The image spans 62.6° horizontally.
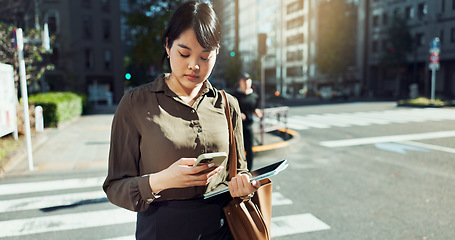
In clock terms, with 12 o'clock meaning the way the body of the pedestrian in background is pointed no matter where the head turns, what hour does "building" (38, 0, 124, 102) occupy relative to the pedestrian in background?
The building is roughly at 5 o'clock from the pedestrian in background.

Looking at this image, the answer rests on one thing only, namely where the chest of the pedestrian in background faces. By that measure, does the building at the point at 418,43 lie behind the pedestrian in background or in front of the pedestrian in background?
behind

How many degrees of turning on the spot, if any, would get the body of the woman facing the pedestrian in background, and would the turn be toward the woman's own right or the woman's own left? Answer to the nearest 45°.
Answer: approximately 135° to the woman's own left

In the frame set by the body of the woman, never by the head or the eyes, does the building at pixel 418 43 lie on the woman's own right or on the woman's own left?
on the woman's own left

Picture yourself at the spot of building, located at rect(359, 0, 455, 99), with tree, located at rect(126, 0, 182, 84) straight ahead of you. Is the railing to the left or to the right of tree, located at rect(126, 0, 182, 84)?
left

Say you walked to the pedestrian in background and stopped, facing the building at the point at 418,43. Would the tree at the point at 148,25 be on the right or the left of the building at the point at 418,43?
left

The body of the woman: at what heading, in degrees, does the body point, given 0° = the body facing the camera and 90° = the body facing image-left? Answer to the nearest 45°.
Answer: approximately 315°

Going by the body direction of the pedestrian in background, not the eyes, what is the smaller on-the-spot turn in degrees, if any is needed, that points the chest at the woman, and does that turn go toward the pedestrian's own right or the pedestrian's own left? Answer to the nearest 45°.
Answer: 0° — they already face them

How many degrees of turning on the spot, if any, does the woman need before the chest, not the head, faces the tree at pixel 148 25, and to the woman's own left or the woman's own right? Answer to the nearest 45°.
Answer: approximately 135° to the woman's own left

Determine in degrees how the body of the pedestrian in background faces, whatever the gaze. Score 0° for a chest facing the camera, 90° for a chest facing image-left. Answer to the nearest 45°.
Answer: approximately 0°

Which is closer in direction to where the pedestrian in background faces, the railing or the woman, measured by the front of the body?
the woman
